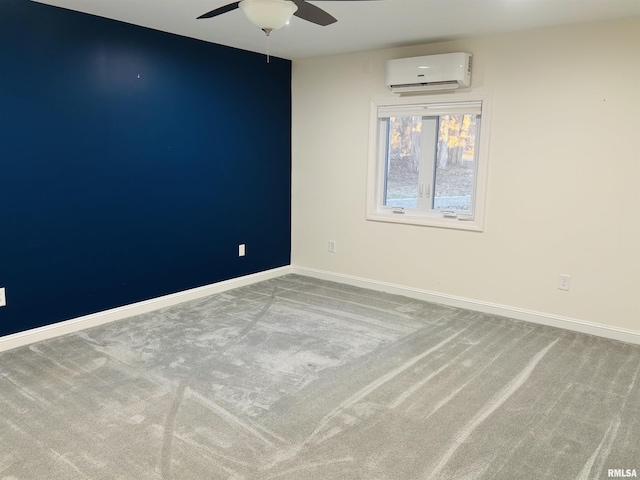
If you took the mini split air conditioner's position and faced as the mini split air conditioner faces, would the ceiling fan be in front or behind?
in front

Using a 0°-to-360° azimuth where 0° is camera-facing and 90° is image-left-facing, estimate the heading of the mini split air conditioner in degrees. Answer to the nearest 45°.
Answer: approximately 45°
